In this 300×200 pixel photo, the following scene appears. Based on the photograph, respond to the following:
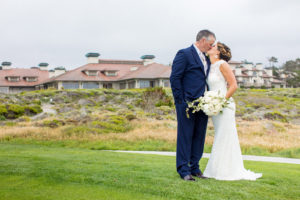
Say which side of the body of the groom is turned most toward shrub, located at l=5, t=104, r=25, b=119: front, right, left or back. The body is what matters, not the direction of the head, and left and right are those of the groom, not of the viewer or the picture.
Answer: back

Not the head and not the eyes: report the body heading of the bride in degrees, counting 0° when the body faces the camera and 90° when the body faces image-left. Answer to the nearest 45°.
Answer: approximately 90°

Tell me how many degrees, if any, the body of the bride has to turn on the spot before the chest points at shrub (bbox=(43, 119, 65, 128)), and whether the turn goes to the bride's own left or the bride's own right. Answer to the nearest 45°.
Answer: approximately 45° to the bride's own right

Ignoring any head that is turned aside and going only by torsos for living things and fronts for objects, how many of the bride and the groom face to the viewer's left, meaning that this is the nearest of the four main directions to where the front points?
1

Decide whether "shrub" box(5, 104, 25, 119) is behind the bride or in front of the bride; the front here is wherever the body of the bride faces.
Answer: in front

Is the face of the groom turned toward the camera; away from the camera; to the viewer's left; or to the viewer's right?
to the viewer's right

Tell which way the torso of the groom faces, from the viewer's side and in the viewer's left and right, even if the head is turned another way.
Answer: facing the viewer and to the right of the viewer

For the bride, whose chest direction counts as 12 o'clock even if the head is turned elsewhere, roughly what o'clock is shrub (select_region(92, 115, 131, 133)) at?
The shrub is roughly at 2 o'clock from the bride.

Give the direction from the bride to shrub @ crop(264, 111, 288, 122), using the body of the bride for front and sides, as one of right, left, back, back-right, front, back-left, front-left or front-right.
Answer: right

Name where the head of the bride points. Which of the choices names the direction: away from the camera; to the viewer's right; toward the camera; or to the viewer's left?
to the viewer's left
